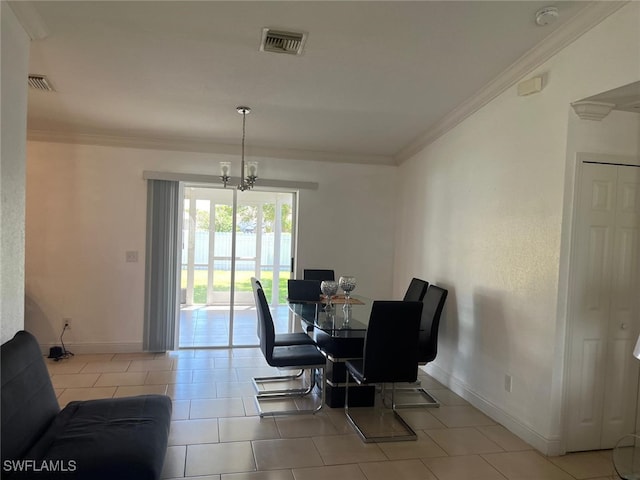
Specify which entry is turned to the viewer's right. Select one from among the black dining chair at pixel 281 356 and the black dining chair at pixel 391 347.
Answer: the black dining chair at pixel 281 356

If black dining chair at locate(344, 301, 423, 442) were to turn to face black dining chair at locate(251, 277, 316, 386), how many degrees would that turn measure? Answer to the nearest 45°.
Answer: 0° — it already faces it

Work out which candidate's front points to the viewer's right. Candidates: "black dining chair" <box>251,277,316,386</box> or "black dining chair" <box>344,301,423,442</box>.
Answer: "black dining chair" <box>251,277,316,386</box>

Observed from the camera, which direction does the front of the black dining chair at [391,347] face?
facing away from the viewer and to the left of the viewer

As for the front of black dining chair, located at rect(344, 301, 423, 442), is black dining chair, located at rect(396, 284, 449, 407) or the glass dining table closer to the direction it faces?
the glass dining table

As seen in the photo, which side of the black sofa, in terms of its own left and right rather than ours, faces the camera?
right

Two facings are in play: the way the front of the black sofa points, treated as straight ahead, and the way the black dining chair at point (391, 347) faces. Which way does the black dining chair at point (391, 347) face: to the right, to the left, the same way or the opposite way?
to the left

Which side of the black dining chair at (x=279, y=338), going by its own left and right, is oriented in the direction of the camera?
right

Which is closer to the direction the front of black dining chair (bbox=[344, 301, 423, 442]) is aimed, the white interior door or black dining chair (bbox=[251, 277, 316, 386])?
the black dining chair

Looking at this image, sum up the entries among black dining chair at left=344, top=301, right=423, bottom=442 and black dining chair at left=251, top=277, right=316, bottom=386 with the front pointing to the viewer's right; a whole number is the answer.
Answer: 1

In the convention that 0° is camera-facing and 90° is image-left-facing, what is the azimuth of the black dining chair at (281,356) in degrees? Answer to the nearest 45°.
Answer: approximately 270°

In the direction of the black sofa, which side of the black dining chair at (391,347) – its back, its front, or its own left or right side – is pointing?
left

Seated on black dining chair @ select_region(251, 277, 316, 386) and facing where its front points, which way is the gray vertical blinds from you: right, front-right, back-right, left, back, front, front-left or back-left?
back-left

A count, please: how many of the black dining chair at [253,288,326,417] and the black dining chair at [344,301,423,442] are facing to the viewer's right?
1
